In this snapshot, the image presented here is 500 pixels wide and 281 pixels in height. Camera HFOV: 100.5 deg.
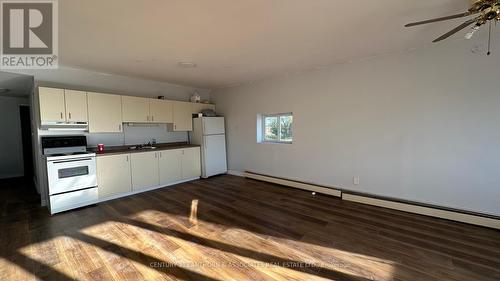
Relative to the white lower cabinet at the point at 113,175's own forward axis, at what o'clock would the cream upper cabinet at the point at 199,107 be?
The cream upper cabinet is roughly at 10 o'clock from the white lower cabinet.

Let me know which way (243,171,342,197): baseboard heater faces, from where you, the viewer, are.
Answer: facing the viewer and to the left of the viewer

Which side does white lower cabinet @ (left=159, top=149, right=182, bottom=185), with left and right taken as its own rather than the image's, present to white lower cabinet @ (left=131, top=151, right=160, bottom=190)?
right

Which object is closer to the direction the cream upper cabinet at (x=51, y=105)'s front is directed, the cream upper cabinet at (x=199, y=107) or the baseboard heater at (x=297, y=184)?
the baseboard heater

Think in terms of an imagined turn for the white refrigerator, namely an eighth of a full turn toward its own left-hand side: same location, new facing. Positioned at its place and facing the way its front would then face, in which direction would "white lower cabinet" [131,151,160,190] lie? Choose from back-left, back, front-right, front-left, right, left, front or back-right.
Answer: back-right

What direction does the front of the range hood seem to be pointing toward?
toward the camera

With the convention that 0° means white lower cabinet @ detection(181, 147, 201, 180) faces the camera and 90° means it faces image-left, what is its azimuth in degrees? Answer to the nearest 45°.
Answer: approximately 315°

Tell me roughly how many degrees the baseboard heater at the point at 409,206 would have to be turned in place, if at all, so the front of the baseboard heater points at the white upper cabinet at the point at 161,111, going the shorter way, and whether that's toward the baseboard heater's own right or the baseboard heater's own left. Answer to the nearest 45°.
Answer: approximately 45° to the baseboard heater's own right

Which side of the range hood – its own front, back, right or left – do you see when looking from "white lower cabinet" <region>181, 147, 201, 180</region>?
left

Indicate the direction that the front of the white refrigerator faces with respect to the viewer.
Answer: facing the viewer and to the right of the viewer

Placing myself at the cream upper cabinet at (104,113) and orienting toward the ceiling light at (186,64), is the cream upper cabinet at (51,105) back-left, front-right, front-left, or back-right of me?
back-right

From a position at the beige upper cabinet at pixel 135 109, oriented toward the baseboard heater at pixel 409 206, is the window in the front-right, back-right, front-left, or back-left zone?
front-left

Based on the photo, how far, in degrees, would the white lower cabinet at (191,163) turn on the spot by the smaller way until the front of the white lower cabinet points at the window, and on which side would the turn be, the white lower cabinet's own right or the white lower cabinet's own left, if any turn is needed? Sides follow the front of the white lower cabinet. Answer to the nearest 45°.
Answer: approximately 45° to the white lower cabinet's own left

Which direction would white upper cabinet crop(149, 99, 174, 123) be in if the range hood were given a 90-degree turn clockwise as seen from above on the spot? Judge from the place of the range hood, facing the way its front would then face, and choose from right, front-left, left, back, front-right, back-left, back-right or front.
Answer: back

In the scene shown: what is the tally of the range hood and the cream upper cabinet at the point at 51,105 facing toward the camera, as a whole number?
2
